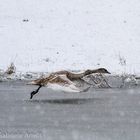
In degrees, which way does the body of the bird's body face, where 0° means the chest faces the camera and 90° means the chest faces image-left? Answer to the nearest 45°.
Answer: approximately 270°
